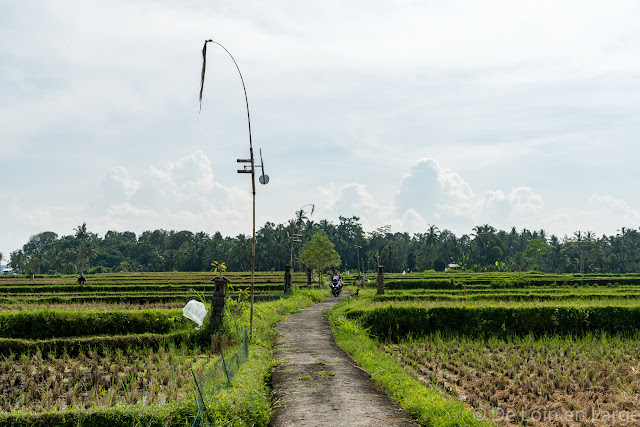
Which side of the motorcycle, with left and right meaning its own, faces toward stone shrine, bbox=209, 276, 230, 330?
front

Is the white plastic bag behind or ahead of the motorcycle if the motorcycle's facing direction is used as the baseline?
ahead

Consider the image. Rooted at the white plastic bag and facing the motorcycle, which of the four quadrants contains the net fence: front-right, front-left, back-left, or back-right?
back-right

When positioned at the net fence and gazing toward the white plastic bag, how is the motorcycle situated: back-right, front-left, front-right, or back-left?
front-right

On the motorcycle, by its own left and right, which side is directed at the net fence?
front

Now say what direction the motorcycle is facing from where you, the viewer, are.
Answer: facing the viewer

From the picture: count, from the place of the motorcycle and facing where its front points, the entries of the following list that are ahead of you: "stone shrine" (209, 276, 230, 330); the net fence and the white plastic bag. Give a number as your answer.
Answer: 3
